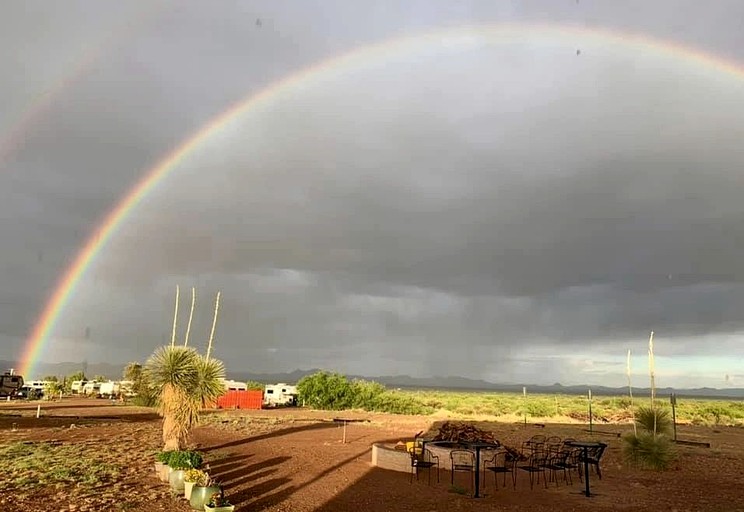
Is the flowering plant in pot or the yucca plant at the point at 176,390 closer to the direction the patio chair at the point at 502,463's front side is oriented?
the flowering plant in pot

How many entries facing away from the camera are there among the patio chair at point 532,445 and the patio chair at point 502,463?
0

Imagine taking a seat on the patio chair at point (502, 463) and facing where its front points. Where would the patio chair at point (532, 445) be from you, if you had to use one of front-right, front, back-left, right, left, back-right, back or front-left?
back

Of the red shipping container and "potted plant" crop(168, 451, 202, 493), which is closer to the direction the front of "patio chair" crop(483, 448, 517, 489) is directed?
the potted plant

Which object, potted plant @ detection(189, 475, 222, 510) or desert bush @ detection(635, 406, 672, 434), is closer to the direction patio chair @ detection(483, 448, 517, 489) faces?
the potted plant
